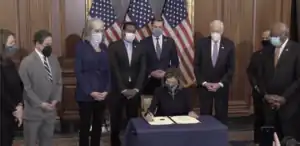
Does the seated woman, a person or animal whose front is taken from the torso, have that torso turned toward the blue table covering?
yes

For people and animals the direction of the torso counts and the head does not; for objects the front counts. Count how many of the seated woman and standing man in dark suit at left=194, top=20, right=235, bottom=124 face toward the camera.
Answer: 2

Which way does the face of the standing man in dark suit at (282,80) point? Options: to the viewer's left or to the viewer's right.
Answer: to the viewer's left

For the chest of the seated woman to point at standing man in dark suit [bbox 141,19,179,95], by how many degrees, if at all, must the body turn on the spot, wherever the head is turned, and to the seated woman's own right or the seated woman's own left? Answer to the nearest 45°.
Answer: approximately 180°

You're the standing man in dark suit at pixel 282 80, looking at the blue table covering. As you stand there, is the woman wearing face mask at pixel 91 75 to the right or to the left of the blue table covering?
right

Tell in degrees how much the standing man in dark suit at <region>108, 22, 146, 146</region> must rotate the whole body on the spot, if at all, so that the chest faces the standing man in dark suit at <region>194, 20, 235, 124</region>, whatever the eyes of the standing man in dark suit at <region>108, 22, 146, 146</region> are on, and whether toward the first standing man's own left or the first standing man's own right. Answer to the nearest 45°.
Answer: approximately 90° to the first standing man's own left

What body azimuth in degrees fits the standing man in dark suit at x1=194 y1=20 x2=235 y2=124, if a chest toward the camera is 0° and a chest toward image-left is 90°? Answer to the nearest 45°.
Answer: approximately 0°

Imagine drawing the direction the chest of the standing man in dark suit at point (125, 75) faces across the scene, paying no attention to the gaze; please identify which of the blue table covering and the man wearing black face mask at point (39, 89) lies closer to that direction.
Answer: the blue table covering

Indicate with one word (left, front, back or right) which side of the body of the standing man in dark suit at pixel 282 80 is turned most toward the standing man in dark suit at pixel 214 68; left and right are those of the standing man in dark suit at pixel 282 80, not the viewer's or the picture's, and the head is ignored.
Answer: right

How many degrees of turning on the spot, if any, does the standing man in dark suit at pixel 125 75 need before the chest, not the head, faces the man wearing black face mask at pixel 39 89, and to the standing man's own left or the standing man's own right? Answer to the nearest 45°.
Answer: approximately 45° to the standing man's own right
